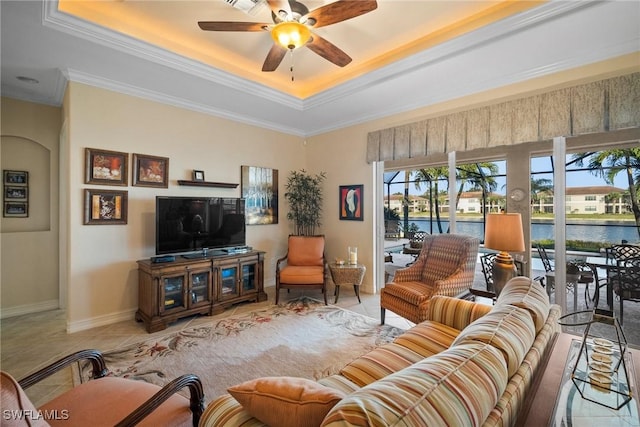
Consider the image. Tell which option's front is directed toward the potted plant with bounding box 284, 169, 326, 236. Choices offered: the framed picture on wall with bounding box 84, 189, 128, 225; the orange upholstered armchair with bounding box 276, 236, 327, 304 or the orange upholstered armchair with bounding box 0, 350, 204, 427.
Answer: the orange upholstered armchair with bounding box 0, 350, 204, 427

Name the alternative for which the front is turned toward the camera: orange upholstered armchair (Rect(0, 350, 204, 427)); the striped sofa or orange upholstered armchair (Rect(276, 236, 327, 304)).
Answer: orange upholstered armchair (Rect(276, 236, 327, 304))

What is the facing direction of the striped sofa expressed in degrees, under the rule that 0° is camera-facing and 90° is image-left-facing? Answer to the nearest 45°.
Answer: approximately 135°

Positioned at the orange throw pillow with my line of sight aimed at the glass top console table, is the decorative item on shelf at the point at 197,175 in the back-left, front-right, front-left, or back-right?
back-left

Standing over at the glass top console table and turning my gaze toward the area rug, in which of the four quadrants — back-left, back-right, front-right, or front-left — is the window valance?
front-right

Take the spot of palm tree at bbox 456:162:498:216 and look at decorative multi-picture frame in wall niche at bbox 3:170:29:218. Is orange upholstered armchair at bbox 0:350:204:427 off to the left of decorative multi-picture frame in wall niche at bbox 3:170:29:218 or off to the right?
left

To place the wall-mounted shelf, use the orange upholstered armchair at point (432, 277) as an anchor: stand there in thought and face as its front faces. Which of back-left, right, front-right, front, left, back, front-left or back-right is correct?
front-right

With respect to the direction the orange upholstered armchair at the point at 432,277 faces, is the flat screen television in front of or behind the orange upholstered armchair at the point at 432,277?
in front

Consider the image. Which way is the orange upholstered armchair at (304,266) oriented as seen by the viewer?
toward the camera

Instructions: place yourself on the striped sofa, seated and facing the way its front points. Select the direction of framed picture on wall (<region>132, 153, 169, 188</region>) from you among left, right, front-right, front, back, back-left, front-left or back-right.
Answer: front

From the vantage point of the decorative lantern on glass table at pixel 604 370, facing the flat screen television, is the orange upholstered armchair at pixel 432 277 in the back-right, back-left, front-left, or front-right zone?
front-right

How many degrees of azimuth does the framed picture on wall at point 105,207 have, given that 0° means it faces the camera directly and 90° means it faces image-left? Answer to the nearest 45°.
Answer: approximately 0°

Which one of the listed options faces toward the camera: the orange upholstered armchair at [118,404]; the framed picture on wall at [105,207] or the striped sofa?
the framed picture on wall

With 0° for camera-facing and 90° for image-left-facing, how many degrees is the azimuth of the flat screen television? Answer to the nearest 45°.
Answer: approximately 315°

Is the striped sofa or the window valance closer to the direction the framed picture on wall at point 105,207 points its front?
the striped sofa

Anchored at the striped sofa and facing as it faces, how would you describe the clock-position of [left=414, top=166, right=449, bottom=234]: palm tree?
The palm tree is roughly at 2 o'clock from the striped sofa.
